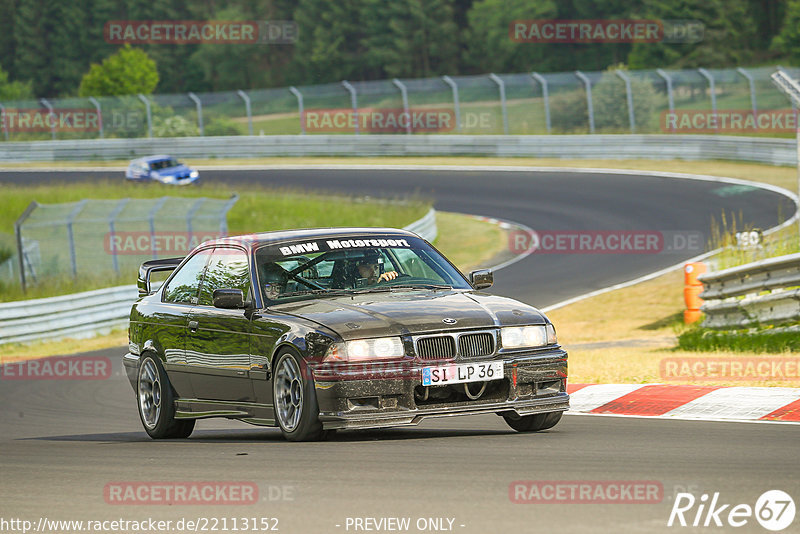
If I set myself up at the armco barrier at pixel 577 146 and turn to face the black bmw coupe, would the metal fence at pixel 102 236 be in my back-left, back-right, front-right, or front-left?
front-right

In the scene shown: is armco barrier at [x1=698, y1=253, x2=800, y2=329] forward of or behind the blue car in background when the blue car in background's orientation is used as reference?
forward

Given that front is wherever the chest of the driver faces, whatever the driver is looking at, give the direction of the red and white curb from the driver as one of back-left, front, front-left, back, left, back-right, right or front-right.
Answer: front-left

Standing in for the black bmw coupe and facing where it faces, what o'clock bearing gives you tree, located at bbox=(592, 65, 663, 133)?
The tree is roughly at 8 o'clock from the black bmw coupe.

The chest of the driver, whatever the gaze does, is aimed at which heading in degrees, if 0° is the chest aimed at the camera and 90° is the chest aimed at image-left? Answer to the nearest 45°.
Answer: approximately 315°

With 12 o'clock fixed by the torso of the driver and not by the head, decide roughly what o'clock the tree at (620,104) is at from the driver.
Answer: The tree is roughly at 8 o'clock from the driver.

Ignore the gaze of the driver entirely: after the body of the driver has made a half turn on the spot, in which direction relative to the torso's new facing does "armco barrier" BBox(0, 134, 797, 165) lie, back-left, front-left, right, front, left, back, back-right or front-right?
front-right

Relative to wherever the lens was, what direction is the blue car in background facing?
facing the viewer and to the right of the viewer

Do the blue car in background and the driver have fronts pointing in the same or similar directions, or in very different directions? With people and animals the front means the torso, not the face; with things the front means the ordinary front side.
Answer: same or similar directions

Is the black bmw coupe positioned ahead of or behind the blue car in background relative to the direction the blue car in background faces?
ahead

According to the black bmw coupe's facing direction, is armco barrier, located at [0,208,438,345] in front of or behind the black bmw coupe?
behind

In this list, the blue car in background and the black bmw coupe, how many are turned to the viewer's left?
0
